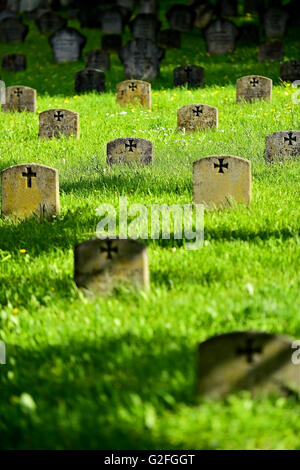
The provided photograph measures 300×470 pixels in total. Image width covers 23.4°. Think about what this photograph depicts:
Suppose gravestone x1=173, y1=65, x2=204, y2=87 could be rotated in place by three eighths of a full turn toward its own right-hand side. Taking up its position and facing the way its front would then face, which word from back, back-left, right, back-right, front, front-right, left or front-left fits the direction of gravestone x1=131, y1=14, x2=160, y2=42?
front-right

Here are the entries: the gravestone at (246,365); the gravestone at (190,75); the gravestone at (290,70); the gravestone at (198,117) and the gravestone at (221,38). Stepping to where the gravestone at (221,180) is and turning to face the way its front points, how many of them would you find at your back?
4

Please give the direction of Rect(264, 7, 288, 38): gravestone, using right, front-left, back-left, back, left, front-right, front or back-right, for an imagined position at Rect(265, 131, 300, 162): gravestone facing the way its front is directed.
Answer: back

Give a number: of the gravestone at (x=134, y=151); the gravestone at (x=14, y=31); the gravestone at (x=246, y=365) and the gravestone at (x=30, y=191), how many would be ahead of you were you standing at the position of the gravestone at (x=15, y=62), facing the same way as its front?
3

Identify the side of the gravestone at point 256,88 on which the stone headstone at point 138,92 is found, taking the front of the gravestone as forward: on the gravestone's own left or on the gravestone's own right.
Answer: on the gravestone's own right

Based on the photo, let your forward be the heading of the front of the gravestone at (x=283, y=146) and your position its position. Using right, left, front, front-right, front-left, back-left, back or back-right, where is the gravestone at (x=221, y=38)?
back

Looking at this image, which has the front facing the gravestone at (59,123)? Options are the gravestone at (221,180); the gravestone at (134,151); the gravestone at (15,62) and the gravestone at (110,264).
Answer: the gravestone at (15,62)

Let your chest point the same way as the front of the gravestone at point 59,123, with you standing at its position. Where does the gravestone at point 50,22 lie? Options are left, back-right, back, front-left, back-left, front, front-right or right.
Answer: back

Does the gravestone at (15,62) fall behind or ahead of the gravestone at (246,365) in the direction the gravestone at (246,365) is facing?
behind

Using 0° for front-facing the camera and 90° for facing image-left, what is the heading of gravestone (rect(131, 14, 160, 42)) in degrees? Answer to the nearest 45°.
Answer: approximately 0°

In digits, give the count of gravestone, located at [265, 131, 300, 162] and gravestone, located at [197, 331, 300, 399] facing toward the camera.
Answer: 2
